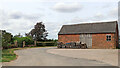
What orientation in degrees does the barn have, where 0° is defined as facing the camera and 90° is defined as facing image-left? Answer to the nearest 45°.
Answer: approximately 0°
